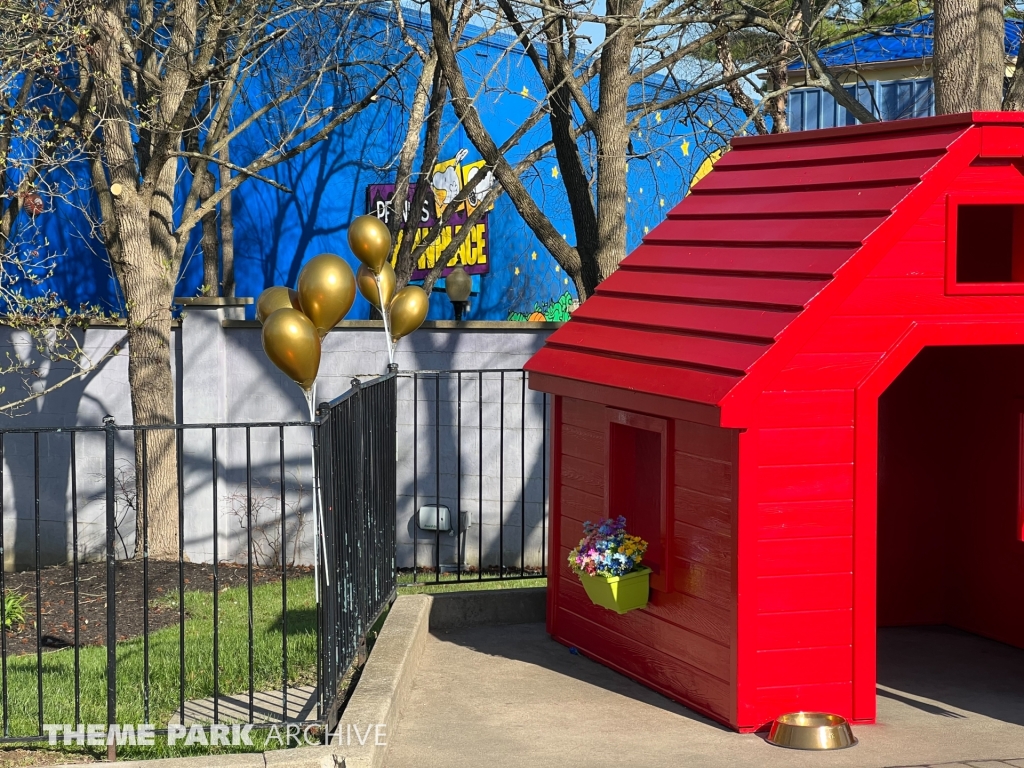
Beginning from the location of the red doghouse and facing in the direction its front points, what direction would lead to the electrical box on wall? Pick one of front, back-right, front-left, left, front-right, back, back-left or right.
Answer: back

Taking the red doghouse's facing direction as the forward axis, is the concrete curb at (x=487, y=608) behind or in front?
behind

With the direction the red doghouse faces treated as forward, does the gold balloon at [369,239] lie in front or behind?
behind

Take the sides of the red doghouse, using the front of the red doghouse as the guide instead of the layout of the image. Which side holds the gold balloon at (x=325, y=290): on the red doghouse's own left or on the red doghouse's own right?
on the red doghouse's own right

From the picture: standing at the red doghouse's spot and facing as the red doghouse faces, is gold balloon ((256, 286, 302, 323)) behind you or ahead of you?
behind

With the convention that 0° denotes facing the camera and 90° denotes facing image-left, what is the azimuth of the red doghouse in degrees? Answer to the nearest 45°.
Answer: approximately 315°

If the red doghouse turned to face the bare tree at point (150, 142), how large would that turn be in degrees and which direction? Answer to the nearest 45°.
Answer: approximately 180°
